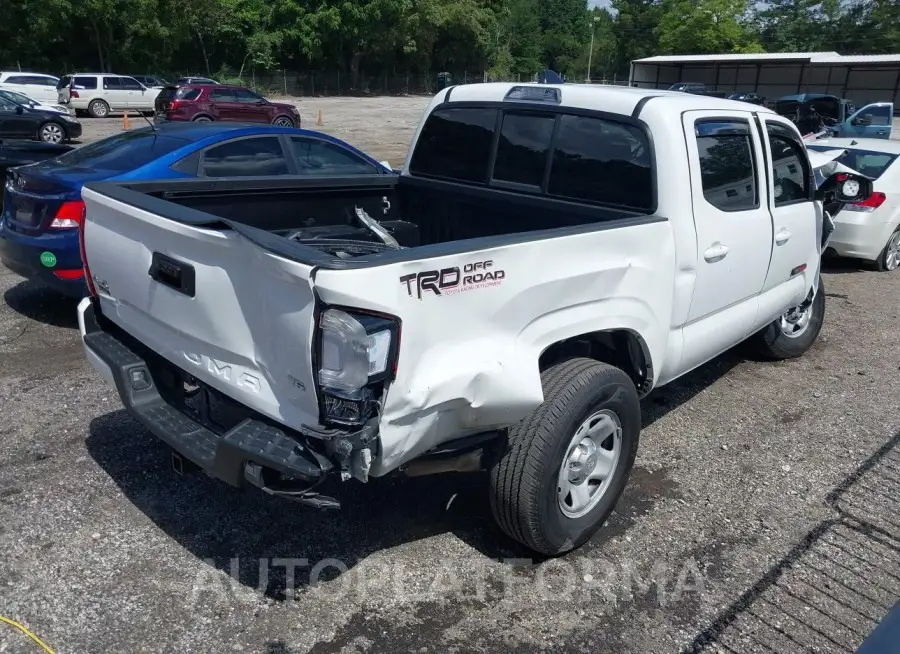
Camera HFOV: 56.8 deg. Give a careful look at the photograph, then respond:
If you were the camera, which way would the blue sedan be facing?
facing away from the viewer and to the right of the viewer

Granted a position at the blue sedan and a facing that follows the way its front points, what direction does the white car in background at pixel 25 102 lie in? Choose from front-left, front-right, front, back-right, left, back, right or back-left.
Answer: front-left

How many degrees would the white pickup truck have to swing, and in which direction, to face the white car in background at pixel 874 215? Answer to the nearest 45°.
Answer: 0° — it already faces it

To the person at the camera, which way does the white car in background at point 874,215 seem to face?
facing away from the viewer and to the right of the viewer

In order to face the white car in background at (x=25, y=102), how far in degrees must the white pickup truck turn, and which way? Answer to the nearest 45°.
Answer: approximately 90° to its left

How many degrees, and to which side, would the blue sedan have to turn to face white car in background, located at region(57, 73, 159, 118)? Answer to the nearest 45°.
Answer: approximately 45° to its left

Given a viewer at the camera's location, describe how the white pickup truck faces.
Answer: facing away from the viewer and to the right of the viewer
